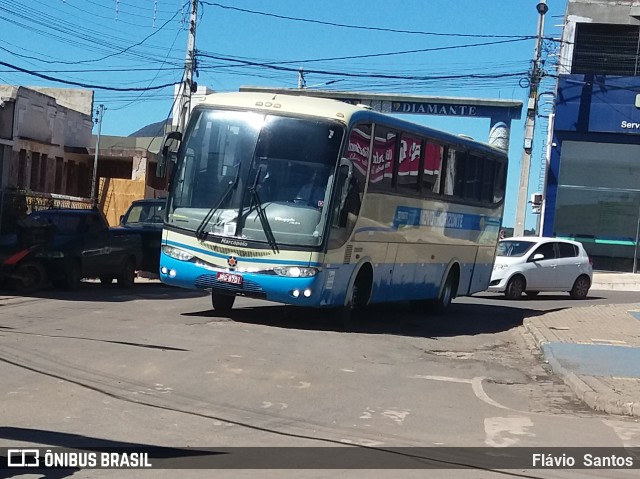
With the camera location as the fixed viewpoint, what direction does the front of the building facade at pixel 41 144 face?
facing the viewer and to the right of the viewer

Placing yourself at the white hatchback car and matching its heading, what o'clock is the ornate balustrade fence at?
The ornate balustrade fence is roughly at 1 o'clock from the white hatchback car.

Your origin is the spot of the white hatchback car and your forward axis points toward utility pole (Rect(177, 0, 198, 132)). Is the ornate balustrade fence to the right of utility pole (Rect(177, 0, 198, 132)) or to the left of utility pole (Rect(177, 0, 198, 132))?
left

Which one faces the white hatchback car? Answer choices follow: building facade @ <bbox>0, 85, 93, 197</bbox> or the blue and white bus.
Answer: the building facade

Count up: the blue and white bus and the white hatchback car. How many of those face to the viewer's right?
0

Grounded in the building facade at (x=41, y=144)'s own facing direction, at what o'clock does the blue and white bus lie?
The blue and white bus is roughly at 1 o'clock from the building facade.

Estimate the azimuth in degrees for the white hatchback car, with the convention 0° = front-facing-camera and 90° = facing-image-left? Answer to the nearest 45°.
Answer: approximately 45°

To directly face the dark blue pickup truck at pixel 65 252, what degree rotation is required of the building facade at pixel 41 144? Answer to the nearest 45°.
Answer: approximately 45° to its right

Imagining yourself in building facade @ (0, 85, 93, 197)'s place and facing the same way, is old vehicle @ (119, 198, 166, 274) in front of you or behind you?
in front

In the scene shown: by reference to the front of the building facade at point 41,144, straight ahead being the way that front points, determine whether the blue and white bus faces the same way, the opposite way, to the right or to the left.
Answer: to the right

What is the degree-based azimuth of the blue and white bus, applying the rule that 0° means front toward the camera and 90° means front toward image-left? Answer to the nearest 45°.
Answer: approximately 45°

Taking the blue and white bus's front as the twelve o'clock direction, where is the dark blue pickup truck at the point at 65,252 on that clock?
The dark blue pickup truck is roughly at 3 o'clock from the blue and white bus.

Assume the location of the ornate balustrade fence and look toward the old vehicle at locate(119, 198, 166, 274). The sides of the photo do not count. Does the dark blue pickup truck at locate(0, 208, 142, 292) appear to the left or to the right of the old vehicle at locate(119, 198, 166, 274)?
right

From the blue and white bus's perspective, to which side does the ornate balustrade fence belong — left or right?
on its right
